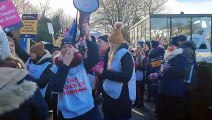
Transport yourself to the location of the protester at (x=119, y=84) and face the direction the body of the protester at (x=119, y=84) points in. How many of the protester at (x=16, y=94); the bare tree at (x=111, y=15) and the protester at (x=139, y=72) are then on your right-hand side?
2

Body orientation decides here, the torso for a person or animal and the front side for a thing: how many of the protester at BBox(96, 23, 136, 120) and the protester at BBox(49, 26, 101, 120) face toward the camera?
1

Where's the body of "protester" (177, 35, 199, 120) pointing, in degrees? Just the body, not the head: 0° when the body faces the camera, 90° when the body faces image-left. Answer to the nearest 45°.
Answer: approximately 90°

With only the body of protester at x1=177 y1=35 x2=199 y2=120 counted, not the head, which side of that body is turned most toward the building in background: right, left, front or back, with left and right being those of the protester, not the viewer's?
right

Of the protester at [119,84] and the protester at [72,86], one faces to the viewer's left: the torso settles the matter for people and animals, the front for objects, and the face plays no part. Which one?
the protester at [119,84]

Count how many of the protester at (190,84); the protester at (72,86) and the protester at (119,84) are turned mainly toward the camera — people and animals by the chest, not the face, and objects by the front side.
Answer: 1

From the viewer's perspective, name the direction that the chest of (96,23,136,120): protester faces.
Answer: to the viewer's left

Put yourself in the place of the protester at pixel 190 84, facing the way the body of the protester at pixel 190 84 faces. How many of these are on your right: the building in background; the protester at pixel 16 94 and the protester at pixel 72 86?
1

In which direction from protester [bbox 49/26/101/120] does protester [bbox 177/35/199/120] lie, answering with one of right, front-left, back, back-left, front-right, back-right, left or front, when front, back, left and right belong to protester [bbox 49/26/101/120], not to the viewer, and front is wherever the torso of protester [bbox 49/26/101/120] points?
back-left
